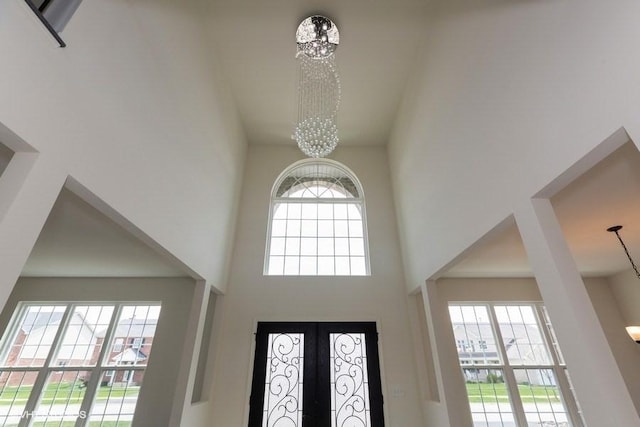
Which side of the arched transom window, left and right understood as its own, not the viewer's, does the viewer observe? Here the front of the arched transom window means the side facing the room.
front

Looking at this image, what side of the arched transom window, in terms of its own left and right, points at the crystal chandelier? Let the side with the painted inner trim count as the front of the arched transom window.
front

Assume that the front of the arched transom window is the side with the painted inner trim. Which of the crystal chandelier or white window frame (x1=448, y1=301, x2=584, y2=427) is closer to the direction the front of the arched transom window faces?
the crystal chandelier

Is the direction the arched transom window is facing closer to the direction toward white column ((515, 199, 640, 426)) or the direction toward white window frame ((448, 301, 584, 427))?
the white column

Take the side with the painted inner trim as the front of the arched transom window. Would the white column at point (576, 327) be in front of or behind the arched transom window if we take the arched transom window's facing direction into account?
in front

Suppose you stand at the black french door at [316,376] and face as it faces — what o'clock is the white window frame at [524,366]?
The white window frame is roughly at 9 o'clock from the black french door.

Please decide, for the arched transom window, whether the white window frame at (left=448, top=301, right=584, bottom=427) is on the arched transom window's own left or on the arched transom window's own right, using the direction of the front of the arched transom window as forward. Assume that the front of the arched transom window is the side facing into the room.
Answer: on the arched transom window's own left

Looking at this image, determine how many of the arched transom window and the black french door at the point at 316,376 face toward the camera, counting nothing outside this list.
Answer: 2

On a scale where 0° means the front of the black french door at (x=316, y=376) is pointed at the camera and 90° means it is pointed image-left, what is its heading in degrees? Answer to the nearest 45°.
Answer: approximately 0°
